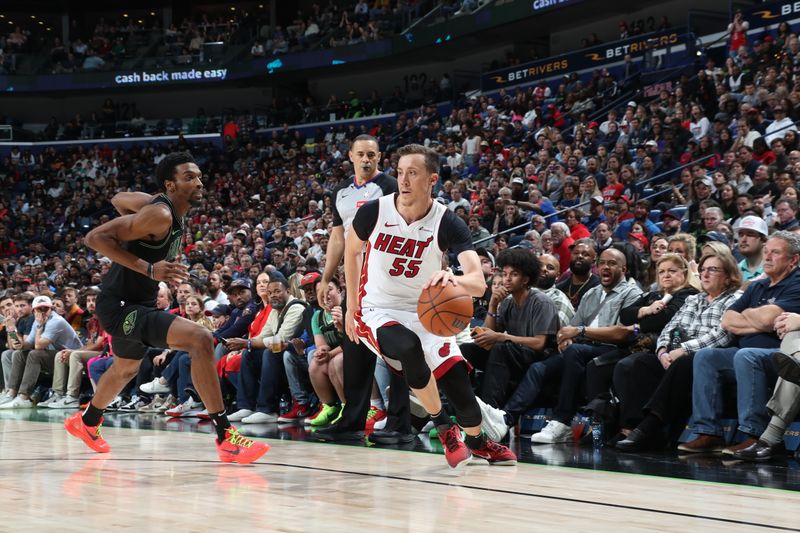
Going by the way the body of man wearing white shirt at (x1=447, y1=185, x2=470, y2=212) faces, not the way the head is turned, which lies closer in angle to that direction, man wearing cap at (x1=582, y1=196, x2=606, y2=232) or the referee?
the referee

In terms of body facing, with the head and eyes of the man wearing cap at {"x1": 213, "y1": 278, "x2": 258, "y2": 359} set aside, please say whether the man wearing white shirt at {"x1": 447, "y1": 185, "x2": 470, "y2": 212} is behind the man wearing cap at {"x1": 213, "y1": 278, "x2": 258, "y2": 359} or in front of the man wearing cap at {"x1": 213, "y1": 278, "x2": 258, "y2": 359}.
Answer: behind

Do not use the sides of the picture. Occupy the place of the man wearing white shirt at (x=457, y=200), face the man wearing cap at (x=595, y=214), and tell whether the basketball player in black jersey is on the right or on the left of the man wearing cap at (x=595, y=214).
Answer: right

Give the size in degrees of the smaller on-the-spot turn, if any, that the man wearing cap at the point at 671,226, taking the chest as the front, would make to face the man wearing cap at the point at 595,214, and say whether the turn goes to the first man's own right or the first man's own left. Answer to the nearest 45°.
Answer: approximately 90° to the first man's own right

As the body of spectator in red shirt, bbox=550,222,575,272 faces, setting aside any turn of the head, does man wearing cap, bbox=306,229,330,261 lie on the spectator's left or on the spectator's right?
on the spectator's right

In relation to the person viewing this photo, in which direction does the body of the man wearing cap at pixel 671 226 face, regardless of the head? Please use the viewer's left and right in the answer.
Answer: facing the viewer and to the left of the viewer

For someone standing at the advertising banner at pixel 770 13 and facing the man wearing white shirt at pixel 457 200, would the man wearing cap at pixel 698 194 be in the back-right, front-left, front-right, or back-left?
front-left

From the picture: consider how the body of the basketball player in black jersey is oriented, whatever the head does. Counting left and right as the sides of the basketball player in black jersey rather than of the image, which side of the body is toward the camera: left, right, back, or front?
right

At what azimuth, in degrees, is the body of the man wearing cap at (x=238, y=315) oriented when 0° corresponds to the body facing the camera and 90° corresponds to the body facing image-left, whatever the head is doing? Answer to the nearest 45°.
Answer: approximately 45°

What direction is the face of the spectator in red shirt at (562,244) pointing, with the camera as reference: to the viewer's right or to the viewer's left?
to the viewer's left

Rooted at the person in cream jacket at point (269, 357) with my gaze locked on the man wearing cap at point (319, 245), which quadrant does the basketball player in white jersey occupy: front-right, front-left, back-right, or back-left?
back-right

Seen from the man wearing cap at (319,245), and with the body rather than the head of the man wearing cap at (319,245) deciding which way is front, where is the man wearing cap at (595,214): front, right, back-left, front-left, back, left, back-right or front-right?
left

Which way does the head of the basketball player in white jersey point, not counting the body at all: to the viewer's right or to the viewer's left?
to the viewer's left

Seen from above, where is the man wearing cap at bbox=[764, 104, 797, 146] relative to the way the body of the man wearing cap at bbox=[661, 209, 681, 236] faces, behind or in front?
behind
